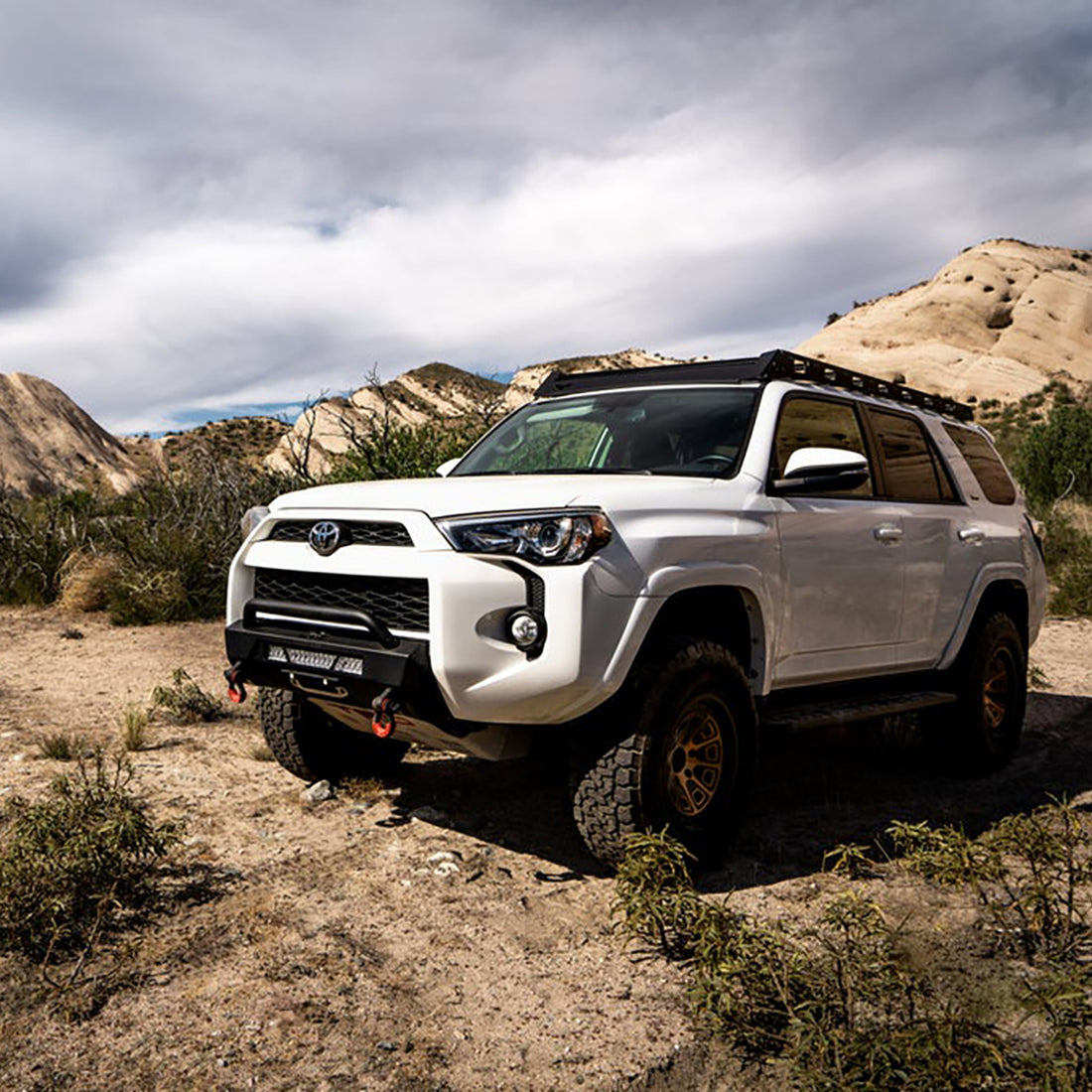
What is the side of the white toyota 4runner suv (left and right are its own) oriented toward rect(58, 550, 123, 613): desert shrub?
right

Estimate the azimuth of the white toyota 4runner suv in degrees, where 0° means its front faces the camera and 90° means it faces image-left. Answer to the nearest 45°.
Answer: approximately 45°

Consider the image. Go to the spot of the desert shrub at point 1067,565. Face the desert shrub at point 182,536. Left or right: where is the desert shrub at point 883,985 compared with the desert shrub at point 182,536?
left

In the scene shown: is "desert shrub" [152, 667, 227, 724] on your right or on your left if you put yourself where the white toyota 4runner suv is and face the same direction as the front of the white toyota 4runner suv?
on your right

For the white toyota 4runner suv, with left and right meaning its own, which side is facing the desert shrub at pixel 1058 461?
back

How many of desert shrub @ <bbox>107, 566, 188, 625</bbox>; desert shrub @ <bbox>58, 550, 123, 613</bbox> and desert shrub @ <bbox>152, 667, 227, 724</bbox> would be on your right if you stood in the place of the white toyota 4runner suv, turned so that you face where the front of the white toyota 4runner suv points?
3

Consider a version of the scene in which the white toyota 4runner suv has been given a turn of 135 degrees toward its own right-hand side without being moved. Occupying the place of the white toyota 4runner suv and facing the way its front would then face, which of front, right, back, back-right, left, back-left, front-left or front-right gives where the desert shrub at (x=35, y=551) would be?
front-left

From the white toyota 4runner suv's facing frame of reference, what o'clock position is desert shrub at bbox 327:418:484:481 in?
The desert shrub is roughly at 4 o'clock from the white toyota 4runner suv.

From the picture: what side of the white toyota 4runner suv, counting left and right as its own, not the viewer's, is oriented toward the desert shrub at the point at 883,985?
left

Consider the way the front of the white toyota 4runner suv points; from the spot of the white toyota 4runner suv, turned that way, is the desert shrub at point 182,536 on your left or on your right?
on your right

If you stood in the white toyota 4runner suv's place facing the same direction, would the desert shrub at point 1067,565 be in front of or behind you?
behind

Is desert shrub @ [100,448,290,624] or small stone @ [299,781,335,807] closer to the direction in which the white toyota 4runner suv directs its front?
the small stone

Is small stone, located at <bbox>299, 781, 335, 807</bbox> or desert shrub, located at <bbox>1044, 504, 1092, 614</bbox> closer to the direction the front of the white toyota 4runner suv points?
the small stone
